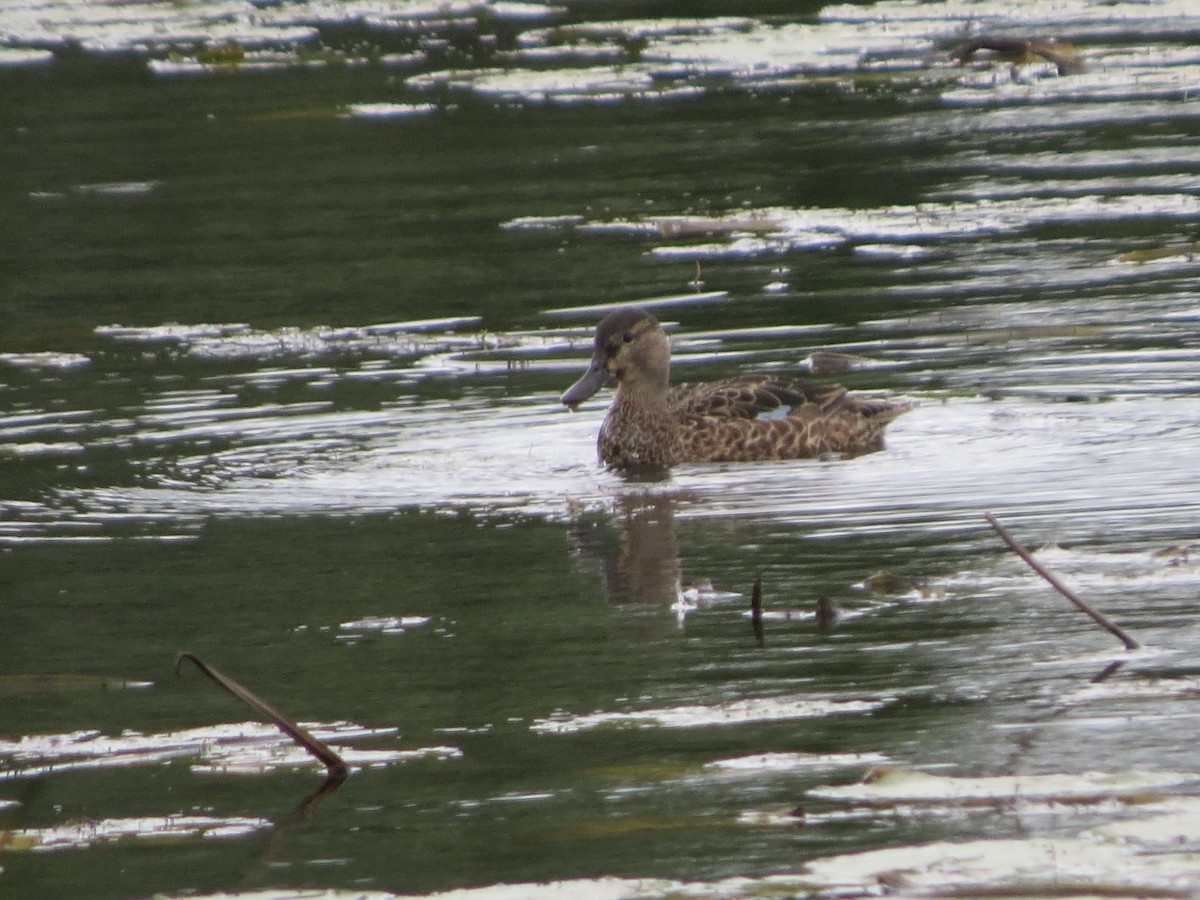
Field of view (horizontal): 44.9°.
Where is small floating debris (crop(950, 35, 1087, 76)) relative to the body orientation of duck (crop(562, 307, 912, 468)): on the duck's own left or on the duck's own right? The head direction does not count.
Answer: on the duck's own right

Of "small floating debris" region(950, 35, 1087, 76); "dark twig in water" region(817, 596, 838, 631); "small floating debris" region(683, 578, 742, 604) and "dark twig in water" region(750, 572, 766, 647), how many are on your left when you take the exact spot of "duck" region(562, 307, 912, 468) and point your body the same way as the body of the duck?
3

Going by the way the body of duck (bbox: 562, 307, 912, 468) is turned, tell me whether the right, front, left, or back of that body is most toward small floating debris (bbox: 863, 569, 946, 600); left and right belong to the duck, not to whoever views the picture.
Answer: left

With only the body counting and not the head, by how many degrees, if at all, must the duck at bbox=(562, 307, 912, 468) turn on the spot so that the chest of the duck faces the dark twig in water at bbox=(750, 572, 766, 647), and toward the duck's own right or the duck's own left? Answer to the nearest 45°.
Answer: approximately 90° to the duck's own left

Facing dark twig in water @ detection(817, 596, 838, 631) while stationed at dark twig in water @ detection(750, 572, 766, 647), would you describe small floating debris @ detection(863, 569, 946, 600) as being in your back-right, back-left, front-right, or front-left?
front-left

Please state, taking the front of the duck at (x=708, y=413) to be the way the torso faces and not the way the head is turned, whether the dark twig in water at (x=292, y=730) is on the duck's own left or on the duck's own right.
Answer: on the duck's own left

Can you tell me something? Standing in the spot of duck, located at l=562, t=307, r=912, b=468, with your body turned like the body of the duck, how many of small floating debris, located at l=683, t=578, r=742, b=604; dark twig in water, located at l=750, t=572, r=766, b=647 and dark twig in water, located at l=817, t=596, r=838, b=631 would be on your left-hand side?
3

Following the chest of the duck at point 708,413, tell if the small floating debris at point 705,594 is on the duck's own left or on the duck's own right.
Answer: on the duck's own left

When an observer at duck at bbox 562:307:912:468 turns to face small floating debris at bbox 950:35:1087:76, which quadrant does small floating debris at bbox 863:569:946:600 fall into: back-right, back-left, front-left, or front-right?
back-right

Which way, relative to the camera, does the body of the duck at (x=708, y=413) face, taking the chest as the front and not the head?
to the viewer's left

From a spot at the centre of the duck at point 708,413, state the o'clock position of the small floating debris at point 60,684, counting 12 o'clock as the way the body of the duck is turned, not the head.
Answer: The small floating debris is roughly at 10 o'clock from the duck.

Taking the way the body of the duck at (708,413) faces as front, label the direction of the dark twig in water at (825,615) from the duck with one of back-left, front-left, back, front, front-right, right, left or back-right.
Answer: left
